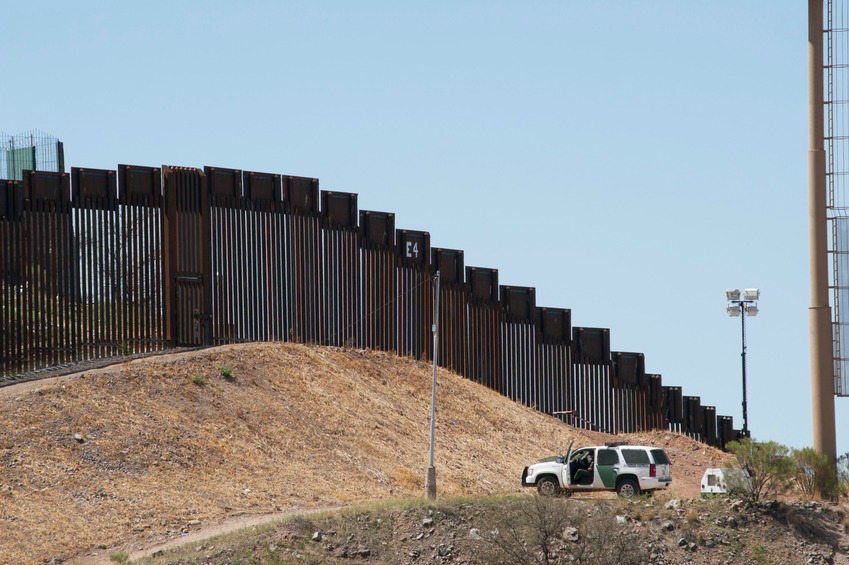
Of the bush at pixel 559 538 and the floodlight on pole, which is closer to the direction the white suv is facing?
the bush

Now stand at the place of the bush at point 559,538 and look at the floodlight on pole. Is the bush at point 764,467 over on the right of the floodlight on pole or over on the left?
right

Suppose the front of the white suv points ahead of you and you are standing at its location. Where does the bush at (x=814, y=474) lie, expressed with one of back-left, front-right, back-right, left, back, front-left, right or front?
back

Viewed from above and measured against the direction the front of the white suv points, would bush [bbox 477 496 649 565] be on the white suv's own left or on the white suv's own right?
on the white suv's own left

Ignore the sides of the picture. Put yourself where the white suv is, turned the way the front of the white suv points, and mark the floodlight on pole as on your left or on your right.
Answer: on your right

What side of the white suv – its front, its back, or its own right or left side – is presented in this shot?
left
